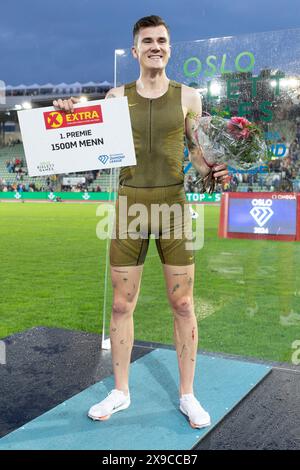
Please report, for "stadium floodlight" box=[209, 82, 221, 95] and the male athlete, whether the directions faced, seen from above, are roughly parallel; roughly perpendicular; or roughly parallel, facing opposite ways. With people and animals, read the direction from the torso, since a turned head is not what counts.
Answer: roughly parallel

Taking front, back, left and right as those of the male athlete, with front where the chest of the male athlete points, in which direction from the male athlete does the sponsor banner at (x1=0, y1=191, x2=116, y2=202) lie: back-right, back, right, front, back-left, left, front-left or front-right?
back

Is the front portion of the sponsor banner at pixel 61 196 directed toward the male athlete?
yes

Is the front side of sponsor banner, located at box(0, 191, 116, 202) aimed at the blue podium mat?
yes

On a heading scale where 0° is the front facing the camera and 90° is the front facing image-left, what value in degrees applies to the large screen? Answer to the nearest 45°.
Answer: approximately 0°

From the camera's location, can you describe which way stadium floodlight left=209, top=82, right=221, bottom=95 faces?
facing the viewer

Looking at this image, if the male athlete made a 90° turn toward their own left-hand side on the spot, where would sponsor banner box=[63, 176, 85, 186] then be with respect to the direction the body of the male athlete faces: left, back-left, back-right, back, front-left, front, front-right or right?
left

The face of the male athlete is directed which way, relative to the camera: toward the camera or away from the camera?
toward the camera

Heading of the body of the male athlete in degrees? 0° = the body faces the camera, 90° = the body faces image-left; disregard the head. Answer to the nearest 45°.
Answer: approximately 0°

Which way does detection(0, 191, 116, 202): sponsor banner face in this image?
toward the camera

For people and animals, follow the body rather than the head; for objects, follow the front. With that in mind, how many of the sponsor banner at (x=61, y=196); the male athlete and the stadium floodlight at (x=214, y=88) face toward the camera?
3
